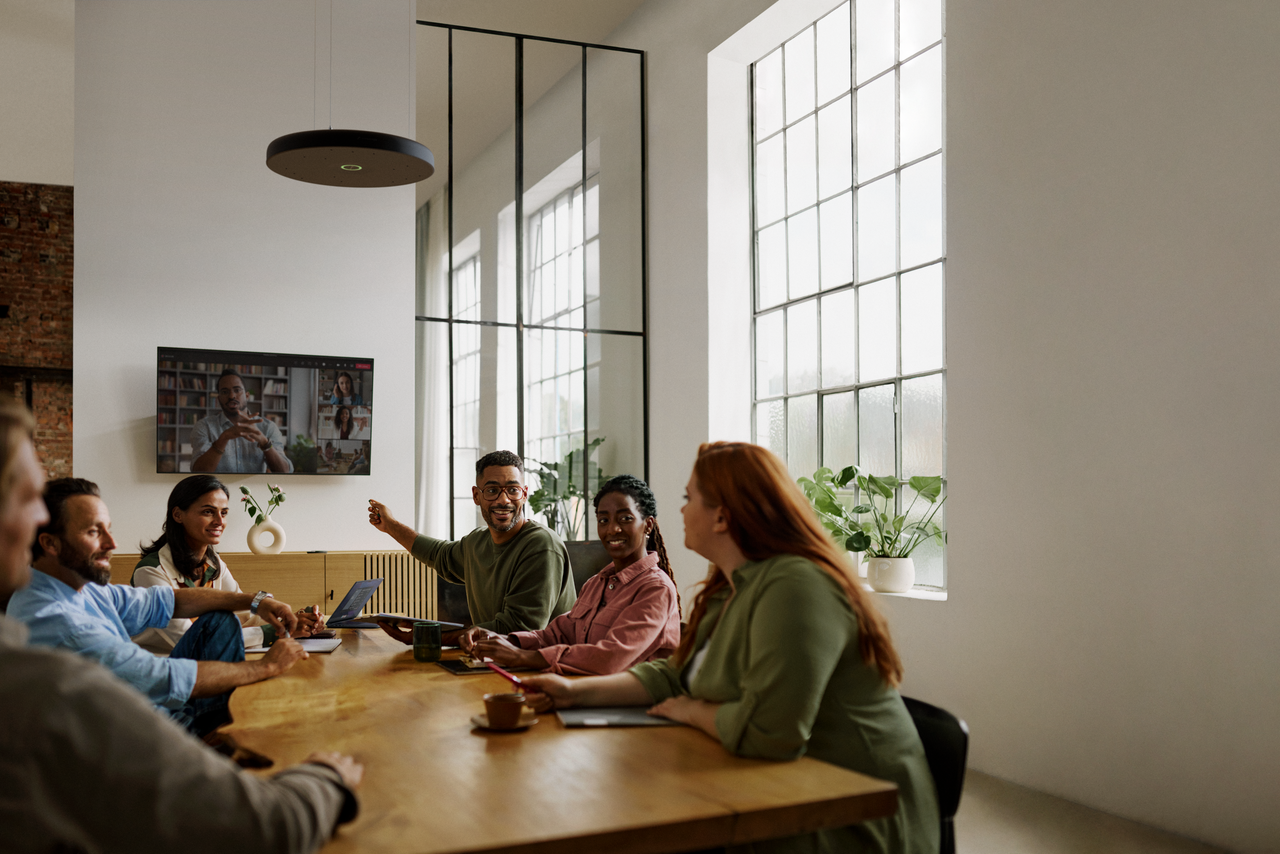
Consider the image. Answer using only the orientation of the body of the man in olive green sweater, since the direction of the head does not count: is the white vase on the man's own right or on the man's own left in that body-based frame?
on the man's own right

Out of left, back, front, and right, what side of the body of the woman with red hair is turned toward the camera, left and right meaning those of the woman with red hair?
left

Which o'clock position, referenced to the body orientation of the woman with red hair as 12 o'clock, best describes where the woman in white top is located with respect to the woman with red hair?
The woman in white top is roughly at 1 o'clock from the woman with red hair.

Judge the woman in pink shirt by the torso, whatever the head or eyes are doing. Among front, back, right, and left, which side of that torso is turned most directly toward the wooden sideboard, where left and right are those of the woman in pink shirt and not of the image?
right

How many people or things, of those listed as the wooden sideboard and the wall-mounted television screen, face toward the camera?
2

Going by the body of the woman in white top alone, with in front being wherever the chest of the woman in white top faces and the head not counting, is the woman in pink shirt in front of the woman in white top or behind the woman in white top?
in front

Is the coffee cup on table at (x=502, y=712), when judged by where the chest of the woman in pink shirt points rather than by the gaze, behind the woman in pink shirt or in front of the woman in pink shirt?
in front

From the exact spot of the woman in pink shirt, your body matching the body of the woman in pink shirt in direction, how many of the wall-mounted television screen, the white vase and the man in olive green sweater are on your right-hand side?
3

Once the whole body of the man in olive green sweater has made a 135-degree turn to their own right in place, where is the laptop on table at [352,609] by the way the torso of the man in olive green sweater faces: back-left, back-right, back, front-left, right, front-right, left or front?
left

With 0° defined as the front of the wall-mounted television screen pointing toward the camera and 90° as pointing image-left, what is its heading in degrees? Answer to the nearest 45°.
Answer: approximately 0°

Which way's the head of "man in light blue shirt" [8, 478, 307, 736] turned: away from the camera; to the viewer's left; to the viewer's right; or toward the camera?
to the viewer's right

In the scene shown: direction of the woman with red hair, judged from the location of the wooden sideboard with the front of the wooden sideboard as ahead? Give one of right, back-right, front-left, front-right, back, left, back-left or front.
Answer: front

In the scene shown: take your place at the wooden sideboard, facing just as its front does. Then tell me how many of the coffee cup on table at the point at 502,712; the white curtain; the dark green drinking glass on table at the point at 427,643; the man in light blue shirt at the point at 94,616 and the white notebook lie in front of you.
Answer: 4

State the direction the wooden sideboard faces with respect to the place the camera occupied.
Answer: facing the viewer

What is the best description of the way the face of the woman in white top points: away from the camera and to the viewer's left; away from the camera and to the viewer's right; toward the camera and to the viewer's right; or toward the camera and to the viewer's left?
toward the camera and to the viewer's right

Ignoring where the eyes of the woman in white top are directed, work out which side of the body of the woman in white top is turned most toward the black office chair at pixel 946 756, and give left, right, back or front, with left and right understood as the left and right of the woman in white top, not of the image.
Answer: front

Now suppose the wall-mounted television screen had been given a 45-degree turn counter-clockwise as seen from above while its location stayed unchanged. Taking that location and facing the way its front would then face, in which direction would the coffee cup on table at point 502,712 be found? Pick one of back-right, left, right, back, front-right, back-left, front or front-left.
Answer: front-right
